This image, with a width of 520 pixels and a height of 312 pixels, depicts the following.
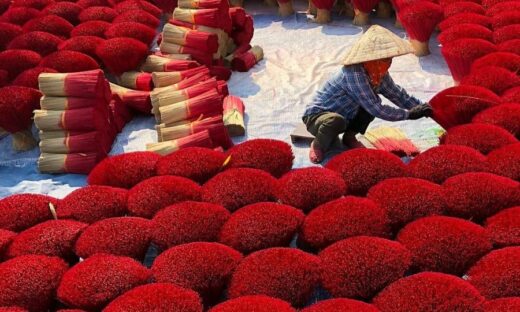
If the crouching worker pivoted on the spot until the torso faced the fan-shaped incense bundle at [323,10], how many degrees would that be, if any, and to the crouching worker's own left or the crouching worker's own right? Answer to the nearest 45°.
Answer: approximately 135° to the crouching worker's own left

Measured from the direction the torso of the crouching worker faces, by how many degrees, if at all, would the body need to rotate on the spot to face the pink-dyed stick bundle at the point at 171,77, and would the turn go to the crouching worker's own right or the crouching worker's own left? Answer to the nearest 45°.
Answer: approximately 135° to the crouching worker's own right

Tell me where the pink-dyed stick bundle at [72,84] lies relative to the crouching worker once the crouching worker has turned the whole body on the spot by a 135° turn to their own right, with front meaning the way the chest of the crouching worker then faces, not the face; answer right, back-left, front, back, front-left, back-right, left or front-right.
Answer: front

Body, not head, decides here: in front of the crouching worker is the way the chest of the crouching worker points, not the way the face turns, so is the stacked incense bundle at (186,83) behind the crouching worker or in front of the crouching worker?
behind

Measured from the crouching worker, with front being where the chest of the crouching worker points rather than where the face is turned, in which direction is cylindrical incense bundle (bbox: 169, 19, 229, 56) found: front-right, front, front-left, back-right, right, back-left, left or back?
back

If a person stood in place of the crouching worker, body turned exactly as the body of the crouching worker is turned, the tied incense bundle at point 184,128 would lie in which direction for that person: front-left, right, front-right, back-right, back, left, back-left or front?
back-right

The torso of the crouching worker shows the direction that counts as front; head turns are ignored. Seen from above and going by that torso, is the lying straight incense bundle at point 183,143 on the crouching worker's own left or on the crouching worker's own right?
on the crouching worker's own right

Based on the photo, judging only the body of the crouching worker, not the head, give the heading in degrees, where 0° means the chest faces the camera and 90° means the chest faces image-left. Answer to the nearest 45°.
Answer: approximately 315°

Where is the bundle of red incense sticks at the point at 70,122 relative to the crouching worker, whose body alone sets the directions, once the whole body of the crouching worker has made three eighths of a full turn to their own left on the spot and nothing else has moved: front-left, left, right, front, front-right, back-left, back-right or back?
left

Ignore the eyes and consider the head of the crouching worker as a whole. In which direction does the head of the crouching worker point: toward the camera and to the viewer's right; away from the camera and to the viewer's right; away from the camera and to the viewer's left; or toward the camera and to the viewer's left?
toward the camera and to the viewer's right

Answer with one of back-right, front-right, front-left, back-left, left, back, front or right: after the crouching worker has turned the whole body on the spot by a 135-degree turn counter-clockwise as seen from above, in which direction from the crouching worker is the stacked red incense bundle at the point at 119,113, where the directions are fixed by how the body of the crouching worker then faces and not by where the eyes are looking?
left
